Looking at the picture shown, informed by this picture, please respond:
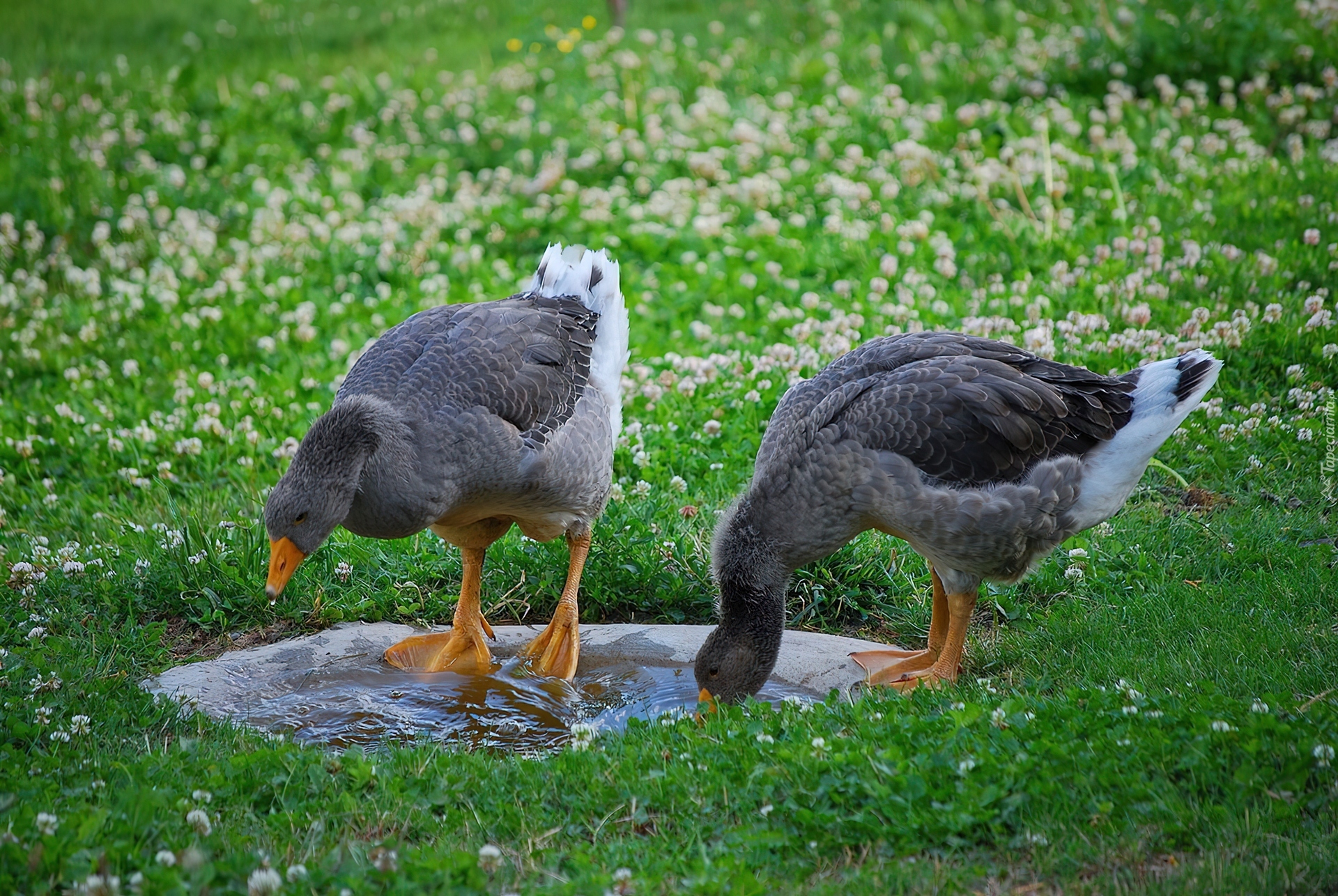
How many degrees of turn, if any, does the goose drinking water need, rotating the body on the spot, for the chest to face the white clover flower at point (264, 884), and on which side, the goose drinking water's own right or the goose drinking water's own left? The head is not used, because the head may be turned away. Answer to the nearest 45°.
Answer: approximately 45° to the goose drinking water's own left

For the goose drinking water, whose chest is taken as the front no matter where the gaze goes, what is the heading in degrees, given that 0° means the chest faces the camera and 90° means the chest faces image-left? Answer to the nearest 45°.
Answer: approximately 90°

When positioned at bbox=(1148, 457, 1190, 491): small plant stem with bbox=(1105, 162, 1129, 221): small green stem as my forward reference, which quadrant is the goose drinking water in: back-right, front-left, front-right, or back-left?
back-left

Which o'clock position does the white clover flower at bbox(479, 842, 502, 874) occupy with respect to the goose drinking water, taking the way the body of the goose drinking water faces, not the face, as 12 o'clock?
The white clover flower is roughly at 10 o'clock from the goose drinking water.

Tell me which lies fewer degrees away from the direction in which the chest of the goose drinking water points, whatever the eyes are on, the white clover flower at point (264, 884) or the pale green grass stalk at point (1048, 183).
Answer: the white clover flower

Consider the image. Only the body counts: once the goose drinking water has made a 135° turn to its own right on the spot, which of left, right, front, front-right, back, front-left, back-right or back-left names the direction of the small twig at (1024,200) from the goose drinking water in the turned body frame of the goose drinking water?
front-left

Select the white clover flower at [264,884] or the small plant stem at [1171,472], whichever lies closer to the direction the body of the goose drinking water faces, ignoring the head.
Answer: the white clover flower

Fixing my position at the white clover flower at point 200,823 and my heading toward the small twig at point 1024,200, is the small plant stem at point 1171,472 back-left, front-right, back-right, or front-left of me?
front-right

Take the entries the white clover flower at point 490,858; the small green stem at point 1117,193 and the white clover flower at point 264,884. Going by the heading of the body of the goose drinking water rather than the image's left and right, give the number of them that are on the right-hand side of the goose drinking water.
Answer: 1

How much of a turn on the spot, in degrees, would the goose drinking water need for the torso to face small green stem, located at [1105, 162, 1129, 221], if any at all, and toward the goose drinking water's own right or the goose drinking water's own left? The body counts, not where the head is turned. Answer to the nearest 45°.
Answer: approximately 90° to the goose drinking water's own right

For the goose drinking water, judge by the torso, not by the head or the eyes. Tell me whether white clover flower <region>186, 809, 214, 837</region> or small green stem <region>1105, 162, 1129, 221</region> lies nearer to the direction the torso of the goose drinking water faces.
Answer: the white clover flower

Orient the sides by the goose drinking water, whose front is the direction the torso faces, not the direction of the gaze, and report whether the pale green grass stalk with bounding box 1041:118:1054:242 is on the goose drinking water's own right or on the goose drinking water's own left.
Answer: on the goose drinking water's own right

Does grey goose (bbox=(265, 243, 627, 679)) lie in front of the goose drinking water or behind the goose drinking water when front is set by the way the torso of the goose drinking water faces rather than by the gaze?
in front
